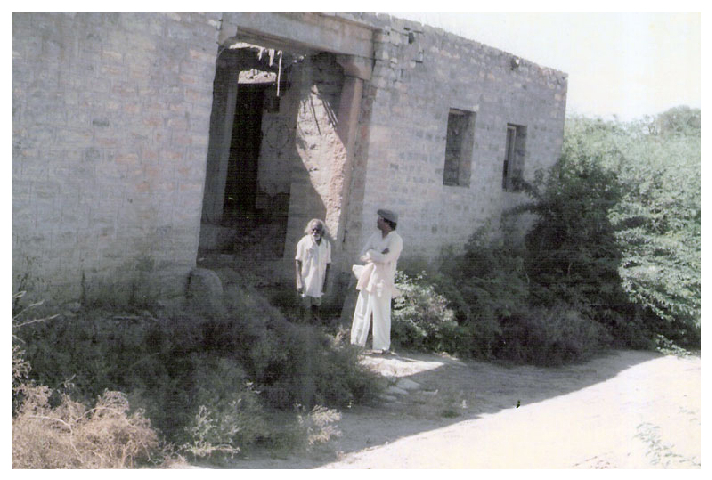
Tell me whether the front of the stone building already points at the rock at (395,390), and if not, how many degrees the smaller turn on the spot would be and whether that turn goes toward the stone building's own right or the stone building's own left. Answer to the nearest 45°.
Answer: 0° — it already faces it

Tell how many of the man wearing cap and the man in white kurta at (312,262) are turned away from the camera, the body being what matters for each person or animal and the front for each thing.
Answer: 0

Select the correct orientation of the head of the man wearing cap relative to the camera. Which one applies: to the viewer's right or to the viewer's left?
to the viewer's left

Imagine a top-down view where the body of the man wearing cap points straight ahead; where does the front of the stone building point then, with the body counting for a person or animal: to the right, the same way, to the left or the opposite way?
to the left

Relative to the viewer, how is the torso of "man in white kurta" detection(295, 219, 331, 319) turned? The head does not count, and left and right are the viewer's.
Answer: facing the viewer

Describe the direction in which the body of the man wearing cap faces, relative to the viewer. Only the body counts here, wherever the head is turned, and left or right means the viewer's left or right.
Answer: facing the viewer and to the left of the viewer

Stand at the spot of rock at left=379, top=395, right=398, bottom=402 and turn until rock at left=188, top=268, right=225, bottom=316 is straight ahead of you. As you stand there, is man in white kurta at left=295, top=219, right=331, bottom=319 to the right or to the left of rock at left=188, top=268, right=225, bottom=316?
right

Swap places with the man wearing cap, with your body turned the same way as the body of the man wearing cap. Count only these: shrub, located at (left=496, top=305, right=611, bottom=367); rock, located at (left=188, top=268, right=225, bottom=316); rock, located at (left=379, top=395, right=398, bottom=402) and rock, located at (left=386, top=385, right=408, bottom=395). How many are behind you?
1
